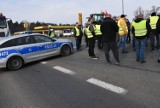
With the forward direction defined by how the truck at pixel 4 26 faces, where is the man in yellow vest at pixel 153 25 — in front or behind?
in front

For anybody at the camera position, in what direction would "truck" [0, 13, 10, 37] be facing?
facing the viewer and to the right of the viewer

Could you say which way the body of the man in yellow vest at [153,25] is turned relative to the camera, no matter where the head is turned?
away from the camera

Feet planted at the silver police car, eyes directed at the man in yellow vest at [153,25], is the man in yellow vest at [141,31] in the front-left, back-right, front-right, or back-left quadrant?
front-right

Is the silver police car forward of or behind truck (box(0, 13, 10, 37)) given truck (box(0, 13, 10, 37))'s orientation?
forward

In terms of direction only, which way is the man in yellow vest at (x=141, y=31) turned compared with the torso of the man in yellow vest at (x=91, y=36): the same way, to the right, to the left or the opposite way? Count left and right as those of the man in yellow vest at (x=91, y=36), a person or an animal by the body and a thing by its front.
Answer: to the left
